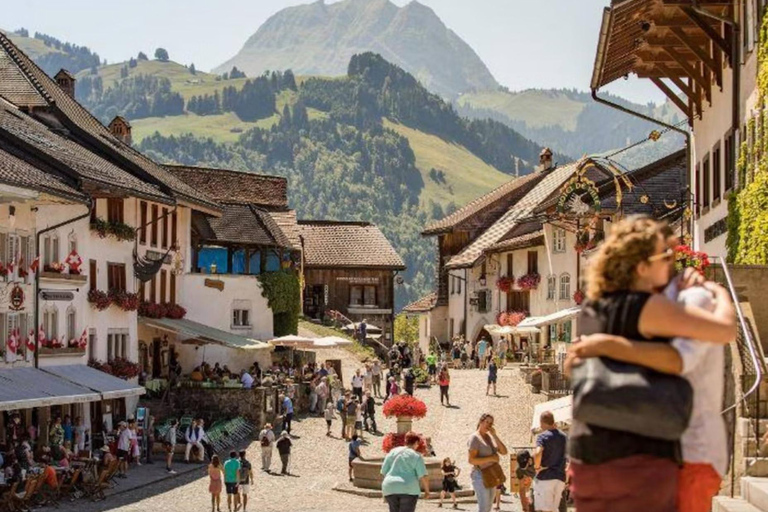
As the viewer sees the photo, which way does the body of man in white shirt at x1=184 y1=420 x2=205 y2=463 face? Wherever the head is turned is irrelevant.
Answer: toward the camera

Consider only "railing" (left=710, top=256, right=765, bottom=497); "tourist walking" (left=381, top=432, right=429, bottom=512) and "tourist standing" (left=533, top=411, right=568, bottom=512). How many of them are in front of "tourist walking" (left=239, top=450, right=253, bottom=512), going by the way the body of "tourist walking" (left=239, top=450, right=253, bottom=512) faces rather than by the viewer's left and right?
0

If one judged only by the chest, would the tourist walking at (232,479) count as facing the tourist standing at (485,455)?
no

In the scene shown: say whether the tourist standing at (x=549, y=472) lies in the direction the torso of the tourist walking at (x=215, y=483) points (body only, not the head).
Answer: no

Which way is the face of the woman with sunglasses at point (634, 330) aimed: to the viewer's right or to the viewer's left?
to the viewer's right
